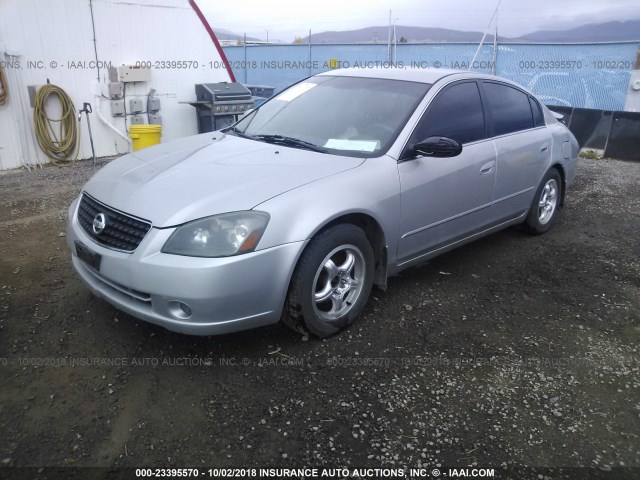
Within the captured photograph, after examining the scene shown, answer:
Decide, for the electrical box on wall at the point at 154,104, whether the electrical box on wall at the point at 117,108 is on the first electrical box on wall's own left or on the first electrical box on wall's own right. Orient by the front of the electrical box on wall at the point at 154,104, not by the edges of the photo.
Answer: on the first electrical box on wall's own right

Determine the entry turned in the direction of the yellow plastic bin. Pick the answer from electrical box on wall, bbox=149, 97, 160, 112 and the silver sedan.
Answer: the electrical box on wall

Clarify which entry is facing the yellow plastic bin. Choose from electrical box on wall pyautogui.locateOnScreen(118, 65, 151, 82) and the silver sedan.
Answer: the electrical box on wall

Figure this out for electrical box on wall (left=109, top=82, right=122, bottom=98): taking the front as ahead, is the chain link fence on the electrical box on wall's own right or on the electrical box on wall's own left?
on the electrical box on wall's own left

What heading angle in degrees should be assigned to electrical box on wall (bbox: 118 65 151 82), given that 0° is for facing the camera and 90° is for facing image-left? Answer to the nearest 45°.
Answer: approximately 0°

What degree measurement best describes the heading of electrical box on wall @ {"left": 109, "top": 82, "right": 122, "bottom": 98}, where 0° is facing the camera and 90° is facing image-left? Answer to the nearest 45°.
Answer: approximately 0°

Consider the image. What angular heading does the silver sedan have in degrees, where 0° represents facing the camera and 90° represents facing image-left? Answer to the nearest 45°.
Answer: approximately 45°

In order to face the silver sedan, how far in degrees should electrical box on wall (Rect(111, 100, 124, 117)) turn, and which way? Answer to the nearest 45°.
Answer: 0° — it already faces it
